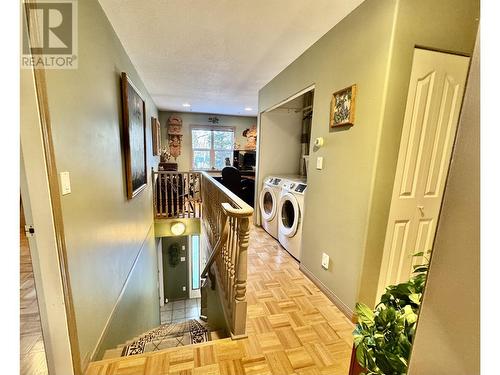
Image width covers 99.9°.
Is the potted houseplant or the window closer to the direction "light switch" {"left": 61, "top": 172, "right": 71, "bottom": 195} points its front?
the potted houseplant

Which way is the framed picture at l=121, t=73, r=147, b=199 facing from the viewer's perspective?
to the viewer's right

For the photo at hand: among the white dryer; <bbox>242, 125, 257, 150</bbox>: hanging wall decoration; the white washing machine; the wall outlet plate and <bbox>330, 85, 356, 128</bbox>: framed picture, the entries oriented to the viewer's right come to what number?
0

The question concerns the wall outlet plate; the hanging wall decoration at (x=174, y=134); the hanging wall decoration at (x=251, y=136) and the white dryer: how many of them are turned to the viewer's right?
0

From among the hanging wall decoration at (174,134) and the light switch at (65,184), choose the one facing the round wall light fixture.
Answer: the hanging wall decoration

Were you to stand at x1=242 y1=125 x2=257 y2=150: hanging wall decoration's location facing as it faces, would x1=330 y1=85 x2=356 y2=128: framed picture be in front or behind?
in front

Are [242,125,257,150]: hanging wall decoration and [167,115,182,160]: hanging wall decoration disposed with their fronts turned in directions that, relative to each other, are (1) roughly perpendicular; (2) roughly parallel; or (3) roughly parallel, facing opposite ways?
roughly parallel

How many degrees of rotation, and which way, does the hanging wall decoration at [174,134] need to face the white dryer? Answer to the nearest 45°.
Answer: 0° — it already faces it

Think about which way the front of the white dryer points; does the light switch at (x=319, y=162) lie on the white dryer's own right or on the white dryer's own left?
on the white dryer's own left

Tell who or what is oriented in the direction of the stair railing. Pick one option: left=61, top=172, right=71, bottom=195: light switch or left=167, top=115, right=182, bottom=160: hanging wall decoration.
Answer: the hanging wall decoration

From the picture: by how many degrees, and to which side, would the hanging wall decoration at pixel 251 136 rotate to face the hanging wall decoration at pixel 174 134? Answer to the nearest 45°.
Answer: approximately 90° to its right

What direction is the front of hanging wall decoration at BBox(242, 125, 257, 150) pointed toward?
toward the camera

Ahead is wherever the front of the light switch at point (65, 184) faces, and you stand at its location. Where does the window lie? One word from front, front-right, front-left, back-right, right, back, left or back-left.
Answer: left

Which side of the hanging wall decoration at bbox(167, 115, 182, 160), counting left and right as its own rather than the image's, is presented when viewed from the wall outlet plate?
front

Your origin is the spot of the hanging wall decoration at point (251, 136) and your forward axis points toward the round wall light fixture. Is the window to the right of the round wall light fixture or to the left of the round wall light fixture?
right

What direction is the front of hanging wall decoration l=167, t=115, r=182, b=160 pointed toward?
toward the camera

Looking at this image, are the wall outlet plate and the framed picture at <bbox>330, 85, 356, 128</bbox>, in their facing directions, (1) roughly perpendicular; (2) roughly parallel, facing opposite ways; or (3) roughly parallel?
roughly parallel

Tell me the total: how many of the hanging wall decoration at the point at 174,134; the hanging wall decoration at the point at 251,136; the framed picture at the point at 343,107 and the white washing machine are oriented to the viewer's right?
0

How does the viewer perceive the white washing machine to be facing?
facing the viewer and to the left of the viewer
